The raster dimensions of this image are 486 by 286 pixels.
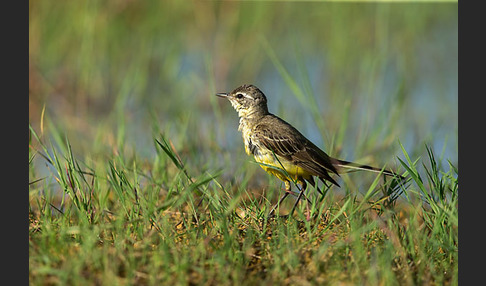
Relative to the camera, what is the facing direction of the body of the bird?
to the viewer's left
